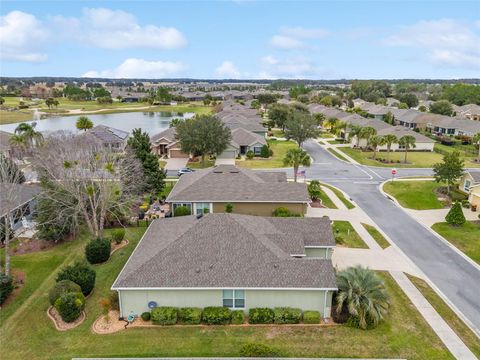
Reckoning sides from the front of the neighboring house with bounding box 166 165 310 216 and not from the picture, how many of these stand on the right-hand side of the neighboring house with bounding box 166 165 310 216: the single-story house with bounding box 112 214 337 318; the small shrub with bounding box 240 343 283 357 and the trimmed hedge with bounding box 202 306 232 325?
3

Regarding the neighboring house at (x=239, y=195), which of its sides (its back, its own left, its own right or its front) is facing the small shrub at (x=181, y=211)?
back

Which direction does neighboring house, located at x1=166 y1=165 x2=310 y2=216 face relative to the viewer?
to the viewer's right

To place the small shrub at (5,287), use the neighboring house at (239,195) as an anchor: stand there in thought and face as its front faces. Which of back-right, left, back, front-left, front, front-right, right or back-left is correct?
back-right

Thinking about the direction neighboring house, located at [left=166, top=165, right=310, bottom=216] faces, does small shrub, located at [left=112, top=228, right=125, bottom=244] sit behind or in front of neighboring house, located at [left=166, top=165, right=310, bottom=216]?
behind

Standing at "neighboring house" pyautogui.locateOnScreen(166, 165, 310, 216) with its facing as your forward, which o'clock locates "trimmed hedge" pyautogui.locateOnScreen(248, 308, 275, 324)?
The trimmed hedge is roughly at 3 o'clock from the neighboring house.

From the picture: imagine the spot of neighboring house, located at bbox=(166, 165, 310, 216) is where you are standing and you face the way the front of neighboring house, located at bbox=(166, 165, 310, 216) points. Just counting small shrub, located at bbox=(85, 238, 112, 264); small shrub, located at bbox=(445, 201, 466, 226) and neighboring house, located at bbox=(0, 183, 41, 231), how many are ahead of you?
1

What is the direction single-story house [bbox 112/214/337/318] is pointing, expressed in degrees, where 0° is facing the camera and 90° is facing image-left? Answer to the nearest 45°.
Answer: approximately 270°

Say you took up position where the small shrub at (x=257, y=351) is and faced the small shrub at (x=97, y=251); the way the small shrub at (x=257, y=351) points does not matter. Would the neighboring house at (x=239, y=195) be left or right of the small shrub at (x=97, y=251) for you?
right

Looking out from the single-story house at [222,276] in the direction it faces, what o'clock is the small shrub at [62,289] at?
The small shrub is roughly at 6 o'clock from the single-story house.

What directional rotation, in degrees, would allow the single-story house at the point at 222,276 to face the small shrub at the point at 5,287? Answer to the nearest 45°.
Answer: approximately 180°

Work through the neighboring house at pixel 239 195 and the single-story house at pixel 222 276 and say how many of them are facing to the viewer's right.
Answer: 2

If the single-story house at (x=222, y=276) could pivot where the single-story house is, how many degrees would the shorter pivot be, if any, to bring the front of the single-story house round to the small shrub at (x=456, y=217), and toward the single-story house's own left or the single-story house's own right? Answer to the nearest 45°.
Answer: approximately 45° to the single-story house's own left
